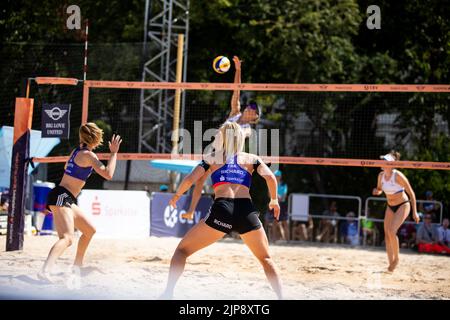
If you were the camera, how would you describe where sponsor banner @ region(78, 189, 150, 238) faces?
facing the viewer

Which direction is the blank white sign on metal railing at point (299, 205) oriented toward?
toward the camera

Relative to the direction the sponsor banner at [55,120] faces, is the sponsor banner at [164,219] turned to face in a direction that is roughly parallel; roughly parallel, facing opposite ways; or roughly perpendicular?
roughly parallel

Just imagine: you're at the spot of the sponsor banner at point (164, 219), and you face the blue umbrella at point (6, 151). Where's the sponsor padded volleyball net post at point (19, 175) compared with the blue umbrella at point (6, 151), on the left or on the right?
left

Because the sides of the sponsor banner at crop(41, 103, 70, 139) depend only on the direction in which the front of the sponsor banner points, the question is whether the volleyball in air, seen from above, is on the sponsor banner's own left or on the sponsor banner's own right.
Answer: on the sponsor banner's own left

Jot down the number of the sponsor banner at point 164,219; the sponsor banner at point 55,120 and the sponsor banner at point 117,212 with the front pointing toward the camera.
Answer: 3

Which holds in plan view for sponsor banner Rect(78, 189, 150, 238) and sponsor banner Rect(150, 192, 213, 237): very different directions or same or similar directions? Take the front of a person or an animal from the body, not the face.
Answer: same or similar directions

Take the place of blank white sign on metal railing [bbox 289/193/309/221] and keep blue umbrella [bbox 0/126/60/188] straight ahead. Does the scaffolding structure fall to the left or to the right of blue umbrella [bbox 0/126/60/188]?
right

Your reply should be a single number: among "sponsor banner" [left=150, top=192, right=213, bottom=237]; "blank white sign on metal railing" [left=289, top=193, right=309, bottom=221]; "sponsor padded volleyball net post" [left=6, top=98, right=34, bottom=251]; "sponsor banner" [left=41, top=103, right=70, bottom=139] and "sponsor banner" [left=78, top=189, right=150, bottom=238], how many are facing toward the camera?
5

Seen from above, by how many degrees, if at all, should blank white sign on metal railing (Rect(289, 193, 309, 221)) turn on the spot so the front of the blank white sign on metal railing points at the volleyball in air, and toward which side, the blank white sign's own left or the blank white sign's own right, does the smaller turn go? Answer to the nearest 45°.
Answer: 0° — it already faces it

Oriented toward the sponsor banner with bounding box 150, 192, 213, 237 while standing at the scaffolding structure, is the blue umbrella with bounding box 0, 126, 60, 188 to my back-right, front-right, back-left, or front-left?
front-right

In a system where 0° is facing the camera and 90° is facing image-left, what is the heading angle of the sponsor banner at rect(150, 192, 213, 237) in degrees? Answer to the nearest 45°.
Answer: approximately 0°
